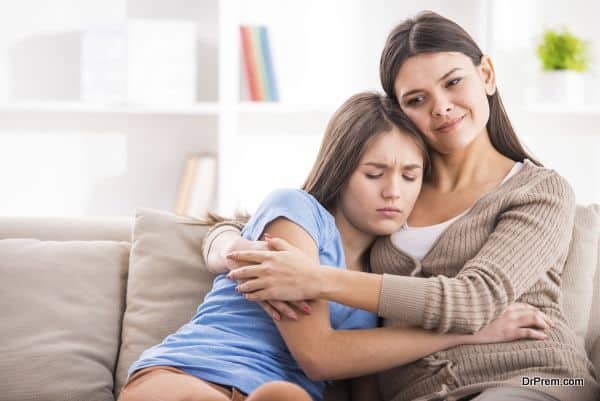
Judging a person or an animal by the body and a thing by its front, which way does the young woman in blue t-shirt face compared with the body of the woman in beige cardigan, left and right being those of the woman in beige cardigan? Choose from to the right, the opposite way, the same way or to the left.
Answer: to the left

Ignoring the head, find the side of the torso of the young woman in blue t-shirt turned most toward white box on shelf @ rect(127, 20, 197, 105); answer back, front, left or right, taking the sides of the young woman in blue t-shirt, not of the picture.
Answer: back

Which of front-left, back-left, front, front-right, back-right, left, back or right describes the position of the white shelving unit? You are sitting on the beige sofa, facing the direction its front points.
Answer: back

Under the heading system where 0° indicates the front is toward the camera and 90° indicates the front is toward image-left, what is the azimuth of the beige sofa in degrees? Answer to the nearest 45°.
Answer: approximately 0°

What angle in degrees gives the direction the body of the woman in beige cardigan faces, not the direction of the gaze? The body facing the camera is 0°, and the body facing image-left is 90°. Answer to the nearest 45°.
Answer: approximately 45°

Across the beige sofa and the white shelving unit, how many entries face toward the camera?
2

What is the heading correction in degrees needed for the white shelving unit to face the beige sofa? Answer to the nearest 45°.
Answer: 0° — it already faces it

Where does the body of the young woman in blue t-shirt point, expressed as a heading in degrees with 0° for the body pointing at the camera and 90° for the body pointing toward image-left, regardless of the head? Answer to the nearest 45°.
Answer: approximately 315°

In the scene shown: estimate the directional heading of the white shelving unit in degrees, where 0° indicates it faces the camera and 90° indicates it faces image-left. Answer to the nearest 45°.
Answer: approximately 0°

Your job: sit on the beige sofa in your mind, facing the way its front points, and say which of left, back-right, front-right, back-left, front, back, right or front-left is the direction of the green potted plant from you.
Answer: back-left
